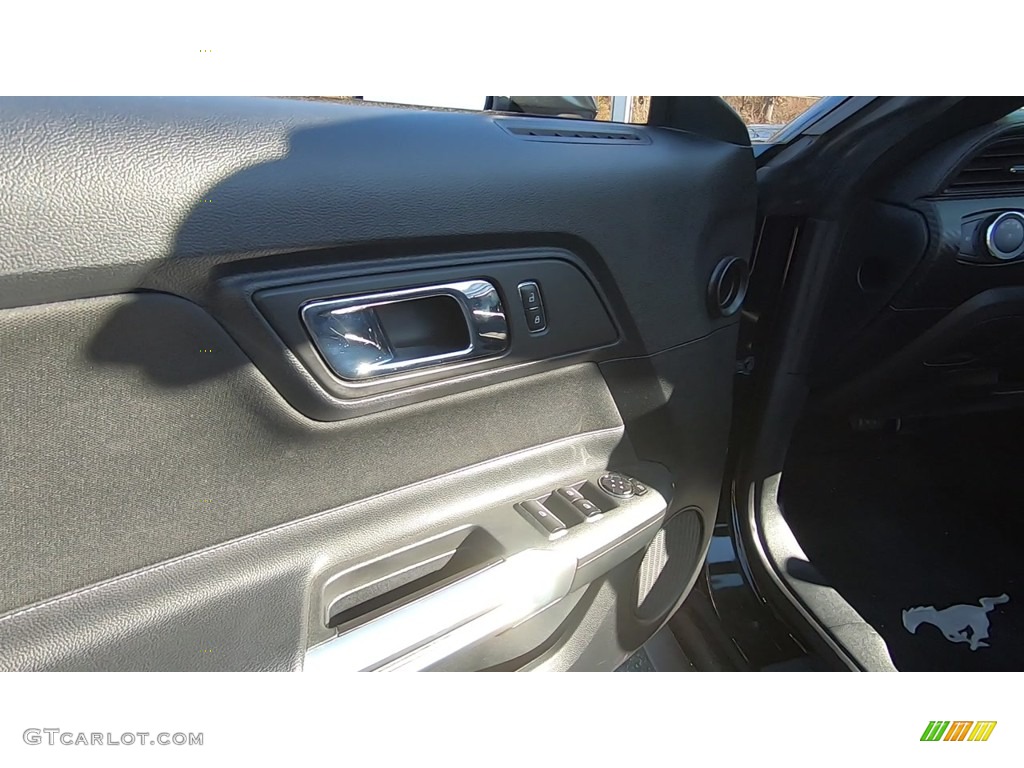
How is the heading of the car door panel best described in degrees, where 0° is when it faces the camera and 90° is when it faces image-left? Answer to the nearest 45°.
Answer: approximately 0°

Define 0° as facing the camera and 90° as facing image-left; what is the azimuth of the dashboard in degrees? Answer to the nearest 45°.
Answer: approximately 0°

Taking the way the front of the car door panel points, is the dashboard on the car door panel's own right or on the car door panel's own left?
on the car door panel's own left

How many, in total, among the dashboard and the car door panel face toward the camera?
2

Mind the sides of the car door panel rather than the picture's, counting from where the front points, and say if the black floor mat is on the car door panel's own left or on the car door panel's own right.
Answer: on the car door panel's own left
